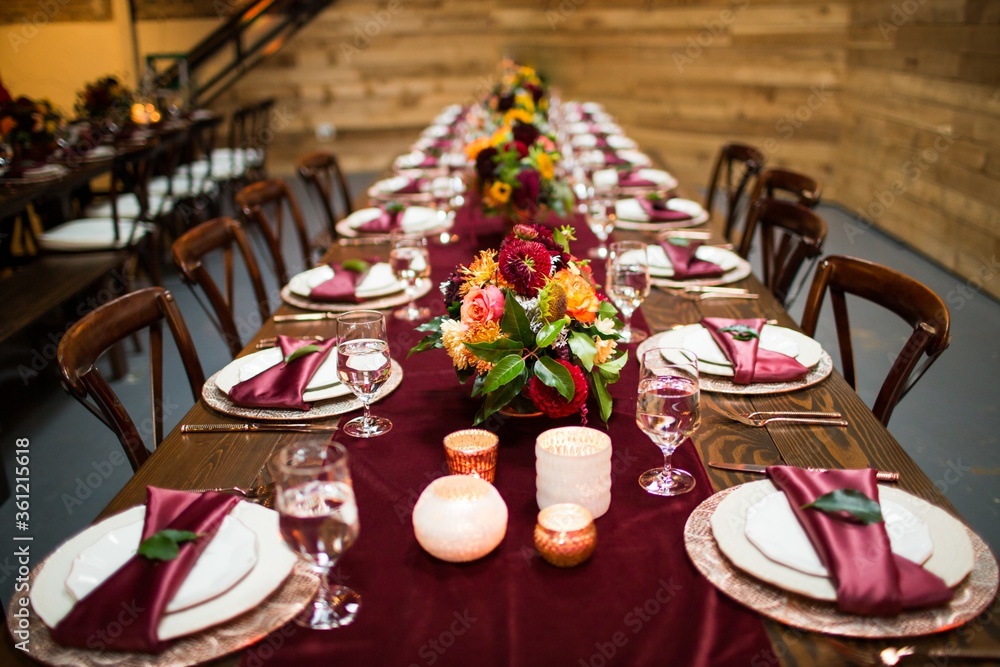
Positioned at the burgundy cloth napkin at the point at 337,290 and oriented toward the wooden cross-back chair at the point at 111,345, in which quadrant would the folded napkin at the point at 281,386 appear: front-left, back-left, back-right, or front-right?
front-left

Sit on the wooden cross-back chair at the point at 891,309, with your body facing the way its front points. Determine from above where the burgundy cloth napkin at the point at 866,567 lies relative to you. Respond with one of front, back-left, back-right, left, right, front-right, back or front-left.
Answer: front-left

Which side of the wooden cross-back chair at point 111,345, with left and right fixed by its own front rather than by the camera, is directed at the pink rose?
front

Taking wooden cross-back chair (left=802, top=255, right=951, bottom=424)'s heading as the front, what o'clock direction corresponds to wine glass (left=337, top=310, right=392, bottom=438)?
The wine glass is roughly at 12 o'clock from the wooden cross-back chair.

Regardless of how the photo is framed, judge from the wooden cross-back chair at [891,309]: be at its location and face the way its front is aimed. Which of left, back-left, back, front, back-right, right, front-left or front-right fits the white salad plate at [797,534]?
front-left

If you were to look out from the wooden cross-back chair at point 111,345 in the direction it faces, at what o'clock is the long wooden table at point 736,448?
The long wooden table is roughly at 12 o'clock from the wooden cross-back chair.

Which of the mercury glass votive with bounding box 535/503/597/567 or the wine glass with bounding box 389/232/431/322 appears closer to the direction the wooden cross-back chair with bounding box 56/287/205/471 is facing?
the mercury glass votive

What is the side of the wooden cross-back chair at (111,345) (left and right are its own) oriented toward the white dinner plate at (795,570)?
front

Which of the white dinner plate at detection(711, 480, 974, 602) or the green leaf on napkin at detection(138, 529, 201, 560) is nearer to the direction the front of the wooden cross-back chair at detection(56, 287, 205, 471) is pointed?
the white dinner plate

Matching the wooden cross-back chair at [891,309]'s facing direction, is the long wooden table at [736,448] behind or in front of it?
in front

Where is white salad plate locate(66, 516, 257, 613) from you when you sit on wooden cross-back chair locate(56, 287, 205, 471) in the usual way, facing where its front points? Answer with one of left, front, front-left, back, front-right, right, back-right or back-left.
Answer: front-right

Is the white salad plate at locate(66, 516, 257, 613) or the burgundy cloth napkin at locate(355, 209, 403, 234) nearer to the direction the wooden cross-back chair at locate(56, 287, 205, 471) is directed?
the white salad plate

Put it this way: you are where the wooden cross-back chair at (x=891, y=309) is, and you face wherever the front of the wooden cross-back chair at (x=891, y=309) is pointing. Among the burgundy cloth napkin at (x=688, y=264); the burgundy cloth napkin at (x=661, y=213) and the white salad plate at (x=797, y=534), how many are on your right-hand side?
2

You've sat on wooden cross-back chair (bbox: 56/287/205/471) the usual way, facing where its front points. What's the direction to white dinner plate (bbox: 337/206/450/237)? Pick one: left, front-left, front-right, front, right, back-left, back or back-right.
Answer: left

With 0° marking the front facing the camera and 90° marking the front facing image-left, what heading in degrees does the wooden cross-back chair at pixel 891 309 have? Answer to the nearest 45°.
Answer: approximately 45°

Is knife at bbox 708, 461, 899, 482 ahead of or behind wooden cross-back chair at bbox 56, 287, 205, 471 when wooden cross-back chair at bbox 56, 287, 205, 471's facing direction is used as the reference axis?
ahead

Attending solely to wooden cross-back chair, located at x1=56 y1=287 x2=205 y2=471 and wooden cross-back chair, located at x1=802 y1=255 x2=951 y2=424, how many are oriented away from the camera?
0
